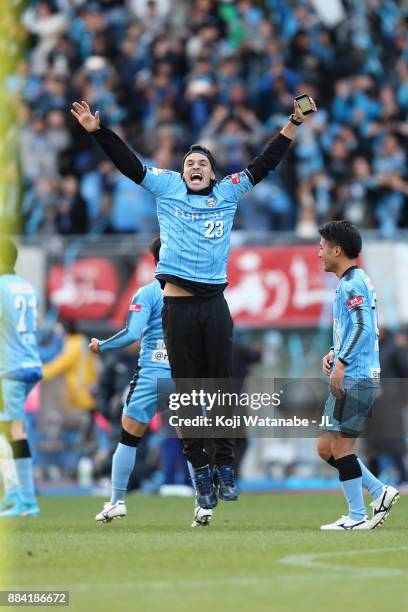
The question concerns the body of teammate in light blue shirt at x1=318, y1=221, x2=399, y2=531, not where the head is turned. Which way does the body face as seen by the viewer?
to the viewer's left

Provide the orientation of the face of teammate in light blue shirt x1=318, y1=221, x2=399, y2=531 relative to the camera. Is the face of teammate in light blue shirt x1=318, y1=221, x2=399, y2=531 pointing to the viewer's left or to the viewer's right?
to the viewer's left

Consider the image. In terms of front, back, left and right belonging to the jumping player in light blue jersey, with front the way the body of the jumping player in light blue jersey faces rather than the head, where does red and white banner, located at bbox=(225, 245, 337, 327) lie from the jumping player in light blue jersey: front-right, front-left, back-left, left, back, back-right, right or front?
back

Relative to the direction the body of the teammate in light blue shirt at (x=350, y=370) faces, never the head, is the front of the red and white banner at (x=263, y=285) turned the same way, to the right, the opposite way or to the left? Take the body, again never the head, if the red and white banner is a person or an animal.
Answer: to the left

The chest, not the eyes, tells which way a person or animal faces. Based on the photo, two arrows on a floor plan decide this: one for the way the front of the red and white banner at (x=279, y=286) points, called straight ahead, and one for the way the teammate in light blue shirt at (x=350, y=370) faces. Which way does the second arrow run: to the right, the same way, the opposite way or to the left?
to the right

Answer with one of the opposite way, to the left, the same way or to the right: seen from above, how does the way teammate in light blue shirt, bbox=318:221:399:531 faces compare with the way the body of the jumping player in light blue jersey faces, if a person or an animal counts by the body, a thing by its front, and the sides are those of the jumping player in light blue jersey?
to the right

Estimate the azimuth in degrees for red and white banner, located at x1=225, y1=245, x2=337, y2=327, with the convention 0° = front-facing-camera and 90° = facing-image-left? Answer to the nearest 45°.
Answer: approximately 0°
